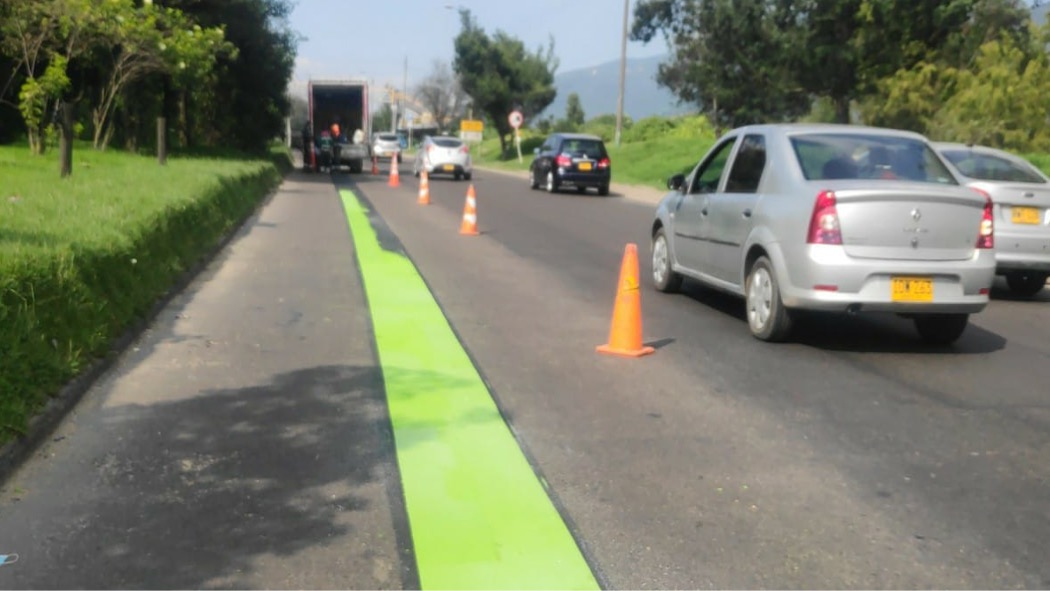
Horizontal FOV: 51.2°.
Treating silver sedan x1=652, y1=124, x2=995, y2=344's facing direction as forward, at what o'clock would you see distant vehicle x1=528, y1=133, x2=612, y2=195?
The distant vehicle is roughly at 1 o'clock from the silver sedan.

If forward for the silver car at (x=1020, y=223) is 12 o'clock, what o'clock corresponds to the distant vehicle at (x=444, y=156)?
The distant vehicle is roughly at 12 o'clock from the silver car.

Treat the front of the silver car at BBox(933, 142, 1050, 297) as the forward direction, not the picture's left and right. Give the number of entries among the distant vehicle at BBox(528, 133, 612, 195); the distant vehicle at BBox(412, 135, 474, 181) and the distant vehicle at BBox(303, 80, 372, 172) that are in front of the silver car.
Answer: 3

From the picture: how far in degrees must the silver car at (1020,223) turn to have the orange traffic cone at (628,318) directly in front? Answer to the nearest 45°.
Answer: approximately 90° to its left

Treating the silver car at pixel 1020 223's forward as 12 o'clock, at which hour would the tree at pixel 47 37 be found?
The tree is roughly at 11 o'clock from the silver car.

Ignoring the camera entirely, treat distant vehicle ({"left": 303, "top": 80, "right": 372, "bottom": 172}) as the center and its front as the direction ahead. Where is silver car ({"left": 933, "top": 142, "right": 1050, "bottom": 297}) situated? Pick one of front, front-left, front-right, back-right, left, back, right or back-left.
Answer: back

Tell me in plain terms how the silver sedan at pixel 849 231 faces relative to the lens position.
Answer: facing away from the viewer and to the left of the viewer

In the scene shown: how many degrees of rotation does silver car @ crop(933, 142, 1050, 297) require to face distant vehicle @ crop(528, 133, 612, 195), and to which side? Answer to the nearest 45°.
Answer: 0° — it already faces it

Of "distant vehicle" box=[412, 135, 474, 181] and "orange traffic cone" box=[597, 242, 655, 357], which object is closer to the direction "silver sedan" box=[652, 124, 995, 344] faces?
the distant vehicle

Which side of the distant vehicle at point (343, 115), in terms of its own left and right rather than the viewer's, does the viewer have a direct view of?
back

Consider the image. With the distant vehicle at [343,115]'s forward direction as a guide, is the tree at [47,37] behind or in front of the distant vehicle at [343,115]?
behind

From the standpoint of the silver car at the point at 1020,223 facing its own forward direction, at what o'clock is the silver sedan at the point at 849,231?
The silver sedan is roughly at 8 o'clock from the silver car.

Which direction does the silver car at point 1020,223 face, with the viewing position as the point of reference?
facing away from the viewer and to the left of the viewer
